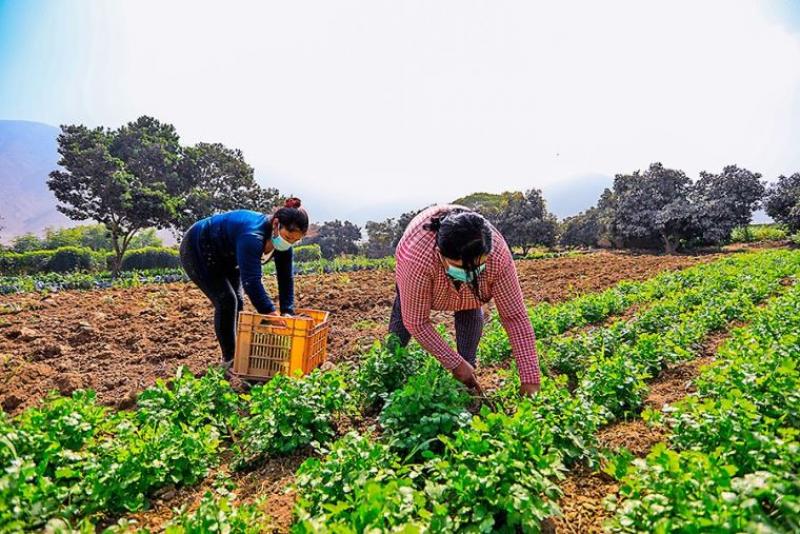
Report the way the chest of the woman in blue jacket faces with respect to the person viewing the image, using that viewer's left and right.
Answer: facing the viewer and to the right of the viewer

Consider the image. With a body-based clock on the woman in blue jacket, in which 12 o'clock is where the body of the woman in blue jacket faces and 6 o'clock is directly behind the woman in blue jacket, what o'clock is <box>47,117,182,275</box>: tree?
The tree is roughly at 7 o'clock from the woman in blue jacket.

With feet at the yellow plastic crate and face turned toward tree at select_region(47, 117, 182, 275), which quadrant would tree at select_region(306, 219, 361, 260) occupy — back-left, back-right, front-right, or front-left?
front-right

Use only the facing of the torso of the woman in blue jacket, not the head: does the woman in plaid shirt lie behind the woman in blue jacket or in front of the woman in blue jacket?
in front

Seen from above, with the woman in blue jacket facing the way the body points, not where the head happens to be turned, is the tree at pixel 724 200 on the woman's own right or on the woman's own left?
on the woman's own left

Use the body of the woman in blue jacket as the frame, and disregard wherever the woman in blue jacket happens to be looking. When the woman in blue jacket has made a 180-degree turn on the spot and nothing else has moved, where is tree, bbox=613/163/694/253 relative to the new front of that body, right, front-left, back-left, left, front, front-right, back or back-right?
right

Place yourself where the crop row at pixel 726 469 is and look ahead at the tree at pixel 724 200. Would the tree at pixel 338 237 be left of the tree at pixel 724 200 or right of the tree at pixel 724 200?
left

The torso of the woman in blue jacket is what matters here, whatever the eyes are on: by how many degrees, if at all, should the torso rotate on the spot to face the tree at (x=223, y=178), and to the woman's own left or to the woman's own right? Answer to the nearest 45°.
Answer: approximately 135° to the woman's own left

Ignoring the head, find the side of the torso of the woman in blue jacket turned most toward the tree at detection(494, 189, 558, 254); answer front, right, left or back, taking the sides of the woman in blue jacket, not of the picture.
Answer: left

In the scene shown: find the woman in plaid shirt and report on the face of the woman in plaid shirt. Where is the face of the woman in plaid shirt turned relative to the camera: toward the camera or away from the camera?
toward the camera

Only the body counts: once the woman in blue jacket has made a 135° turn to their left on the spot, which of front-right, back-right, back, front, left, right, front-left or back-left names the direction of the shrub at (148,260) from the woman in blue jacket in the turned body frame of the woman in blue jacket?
front
